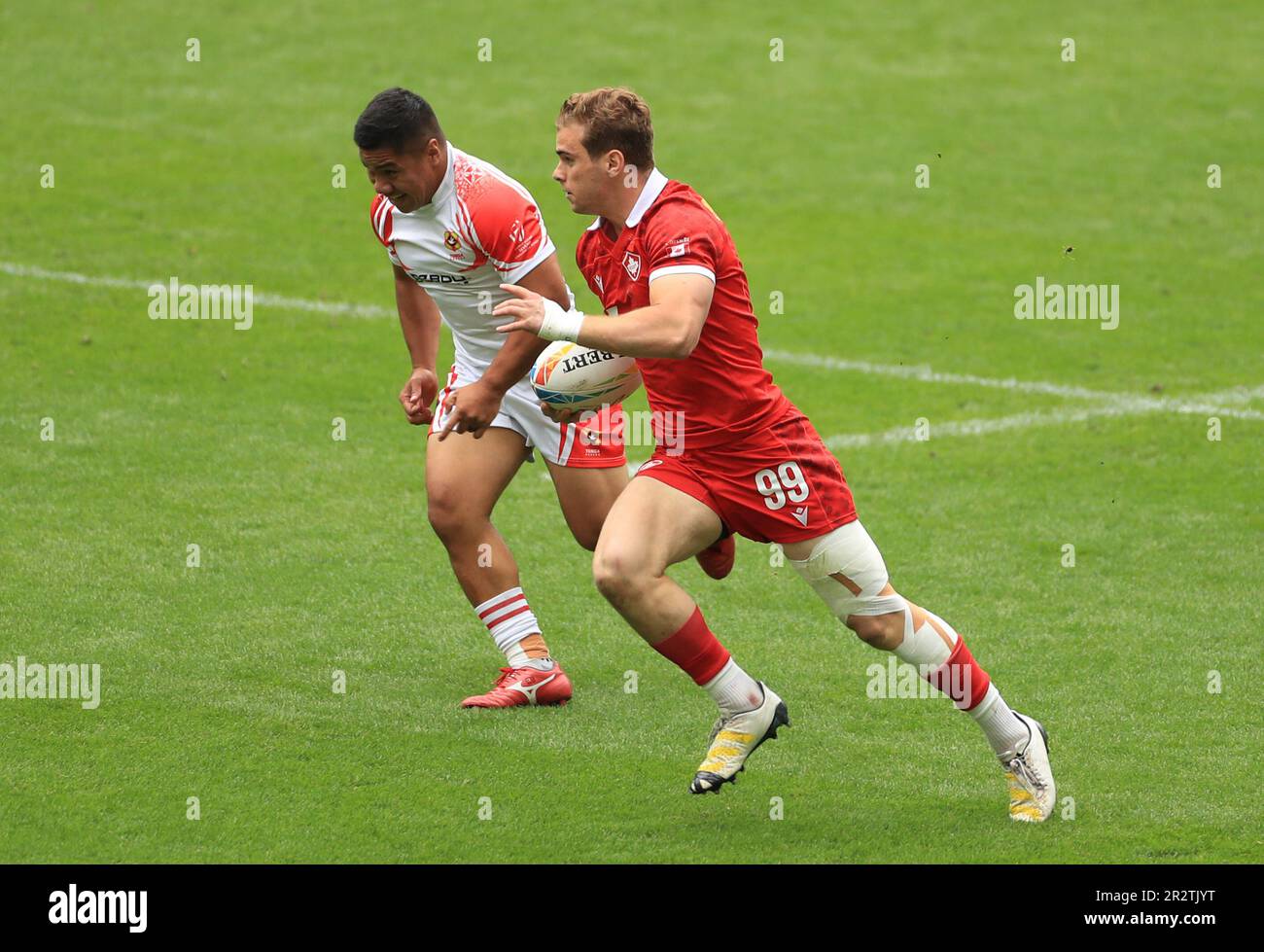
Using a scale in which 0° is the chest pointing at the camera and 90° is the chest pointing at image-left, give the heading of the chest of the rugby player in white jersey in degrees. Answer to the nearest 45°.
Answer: approximately 45°

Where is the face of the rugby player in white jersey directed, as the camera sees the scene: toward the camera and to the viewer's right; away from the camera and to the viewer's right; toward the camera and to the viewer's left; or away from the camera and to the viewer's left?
toward the camera and to the viewer's left

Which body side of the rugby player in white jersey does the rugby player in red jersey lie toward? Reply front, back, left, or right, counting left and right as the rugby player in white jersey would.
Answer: left

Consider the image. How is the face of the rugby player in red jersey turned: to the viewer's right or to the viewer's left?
to the viewer's left

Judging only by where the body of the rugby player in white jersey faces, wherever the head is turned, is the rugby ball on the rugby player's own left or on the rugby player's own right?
on the rugby player's own left
